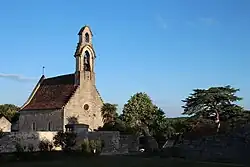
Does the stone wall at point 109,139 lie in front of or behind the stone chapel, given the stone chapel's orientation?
in front

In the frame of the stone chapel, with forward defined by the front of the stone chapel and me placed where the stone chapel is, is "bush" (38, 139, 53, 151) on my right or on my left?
on my right

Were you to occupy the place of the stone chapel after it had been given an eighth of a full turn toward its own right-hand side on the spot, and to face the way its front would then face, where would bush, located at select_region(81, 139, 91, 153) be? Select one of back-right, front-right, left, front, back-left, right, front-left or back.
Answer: front

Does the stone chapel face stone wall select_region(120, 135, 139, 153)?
yes

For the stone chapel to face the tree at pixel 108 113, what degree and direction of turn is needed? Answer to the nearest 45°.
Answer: approximately 45° to its left

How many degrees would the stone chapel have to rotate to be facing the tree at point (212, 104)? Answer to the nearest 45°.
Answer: approximately 45° to its left

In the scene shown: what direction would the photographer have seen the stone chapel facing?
facing the viewer and to the right of the viewer

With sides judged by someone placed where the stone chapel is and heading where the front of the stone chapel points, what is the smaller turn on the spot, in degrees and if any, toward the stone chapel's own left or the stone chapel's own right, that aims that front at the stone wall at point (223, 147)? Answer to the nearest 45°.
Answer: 0° — it already faces it

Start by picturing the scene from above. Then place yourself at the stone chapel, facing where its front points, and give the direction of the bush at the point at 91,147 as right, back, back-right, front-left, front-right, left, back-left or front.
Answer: front-right

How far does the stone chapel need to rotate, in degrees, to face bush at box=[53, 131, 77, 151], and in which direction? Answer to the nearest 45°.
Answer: approximately 45° to its right

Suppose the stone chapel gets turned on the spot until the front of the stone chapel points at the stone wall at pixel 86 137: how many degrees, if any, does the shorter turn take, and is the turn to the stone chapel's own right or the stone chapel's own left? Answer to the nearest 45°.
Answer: approximately 45° to the stone chapel's own right

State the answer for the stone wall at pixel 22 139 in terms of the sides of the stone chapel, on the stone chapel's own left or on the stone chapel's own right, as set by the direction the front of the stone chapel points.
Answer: on the stone chapel's own right
